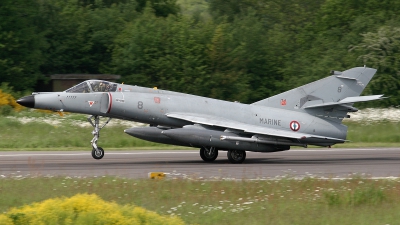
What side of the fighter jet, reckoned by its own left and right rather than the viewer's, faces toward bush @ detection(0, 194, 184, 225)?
left

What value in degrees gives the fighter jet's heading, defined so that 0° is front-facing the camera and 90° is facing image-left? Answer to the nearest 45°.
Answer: approximately 90°
